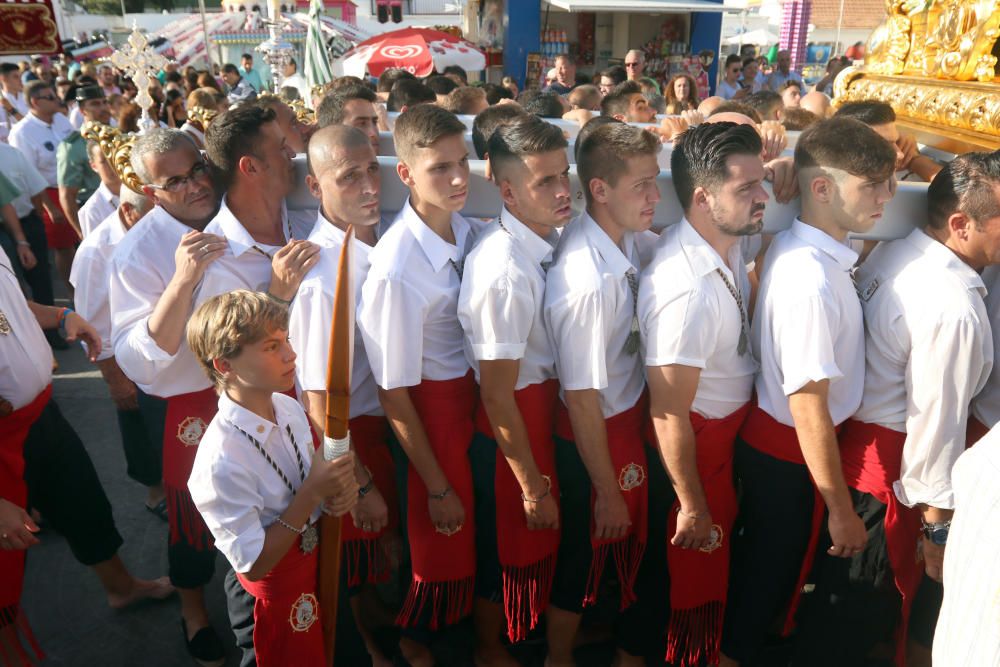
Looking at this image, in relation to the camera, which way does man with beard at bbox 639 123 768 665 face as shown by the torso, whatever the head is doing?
to the viewer's right

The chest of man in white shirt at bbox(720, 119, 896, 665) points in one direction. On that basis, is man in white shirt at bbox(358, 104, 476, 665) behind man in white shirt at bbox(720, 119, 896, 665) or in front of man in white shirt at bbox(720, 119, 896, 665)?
behind

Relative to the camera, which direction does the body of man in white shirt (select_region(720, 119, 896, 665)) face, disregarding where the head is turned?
to the viewer's right

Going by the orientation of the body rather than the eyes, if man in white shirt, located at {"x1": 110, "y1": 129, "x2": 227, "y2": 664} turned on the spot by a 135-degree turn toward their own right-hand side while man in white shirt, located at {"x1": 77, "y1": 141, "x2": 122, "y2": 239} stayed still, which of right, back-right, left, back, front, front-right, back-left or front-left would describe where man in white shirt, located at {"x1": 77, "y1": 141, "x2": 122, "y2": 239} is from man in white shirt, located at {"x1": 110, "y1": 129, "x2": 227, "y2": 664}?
right

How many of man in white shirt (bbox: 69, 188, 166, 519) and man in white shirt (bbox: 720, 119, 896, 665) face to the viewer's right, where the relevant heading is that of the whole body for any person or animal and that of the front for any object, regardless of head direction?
2

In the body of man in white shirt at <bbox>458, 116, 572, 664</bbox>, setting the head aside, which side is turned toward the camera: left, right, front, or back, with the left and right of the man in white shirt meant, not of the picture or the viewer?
right

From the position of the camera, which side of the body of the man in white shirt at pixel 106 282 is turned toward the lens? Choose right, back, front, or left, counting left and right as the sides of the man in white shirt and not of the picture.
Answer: right

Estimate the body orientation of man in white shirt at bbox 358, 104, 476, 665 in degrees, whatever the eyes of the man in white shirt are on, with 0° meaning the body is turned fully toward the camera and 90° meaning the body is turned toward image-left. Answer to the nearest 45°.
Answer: approximately 315°

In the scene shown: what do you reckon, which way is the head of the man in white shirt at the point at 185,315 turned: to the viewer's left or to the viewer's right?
to the viewer's right

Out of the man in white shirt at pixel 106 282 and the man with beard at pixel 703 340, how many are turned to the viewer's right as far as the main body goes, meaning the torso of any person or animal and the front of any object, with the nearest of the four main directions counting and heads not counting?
2
